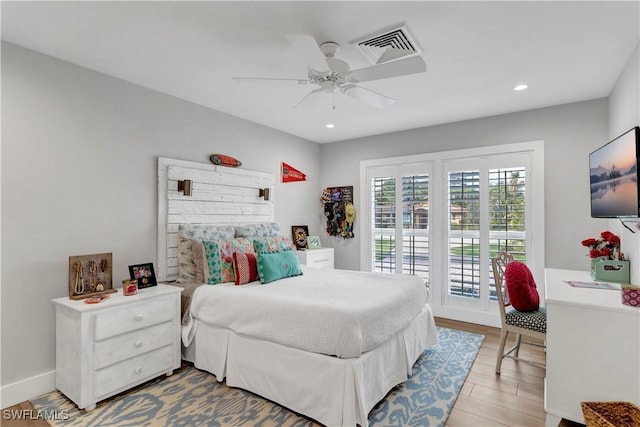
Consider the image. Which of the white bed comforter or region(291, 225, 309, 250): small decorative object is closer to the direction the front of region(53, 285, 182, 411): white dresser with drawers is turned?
the white bed comforter

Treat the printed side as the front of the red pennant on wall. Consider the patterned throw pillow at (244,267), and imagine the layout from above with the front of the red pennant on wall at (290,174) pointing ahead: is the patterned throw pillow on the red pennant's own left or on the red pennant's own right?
on the red pennant's own right

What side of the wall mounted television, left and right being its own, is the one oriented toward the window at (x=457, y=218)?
right

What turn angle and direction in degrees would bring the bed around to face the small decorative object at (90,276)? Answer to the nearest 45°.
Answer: approximately 135° to its right

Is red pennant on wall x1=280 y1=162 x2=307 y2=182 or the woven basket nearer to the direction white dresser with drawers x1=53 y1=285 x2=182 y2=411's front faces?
the woven basket

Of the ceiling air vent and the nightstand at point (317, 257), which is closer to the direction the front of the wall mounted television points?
the ceiling air vent

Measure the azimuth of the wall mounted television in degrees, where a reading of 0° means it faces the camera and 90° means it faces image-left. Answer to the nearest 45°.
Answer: approximately 45°

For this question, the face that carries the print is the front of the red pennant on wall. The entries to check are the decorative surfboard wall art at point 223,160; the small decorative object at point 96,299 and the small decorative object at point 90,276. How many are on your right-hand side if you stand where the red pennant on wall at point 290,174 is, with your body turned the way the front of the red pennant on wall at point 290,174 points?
3

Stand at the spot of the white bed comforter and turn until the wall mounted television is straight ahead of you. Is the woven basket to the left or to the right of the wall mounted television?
right

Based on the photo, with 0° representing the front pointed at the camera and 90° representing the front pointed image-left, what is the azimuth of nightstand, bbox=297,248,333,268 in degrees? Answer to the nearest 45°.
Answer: approximately 315°
